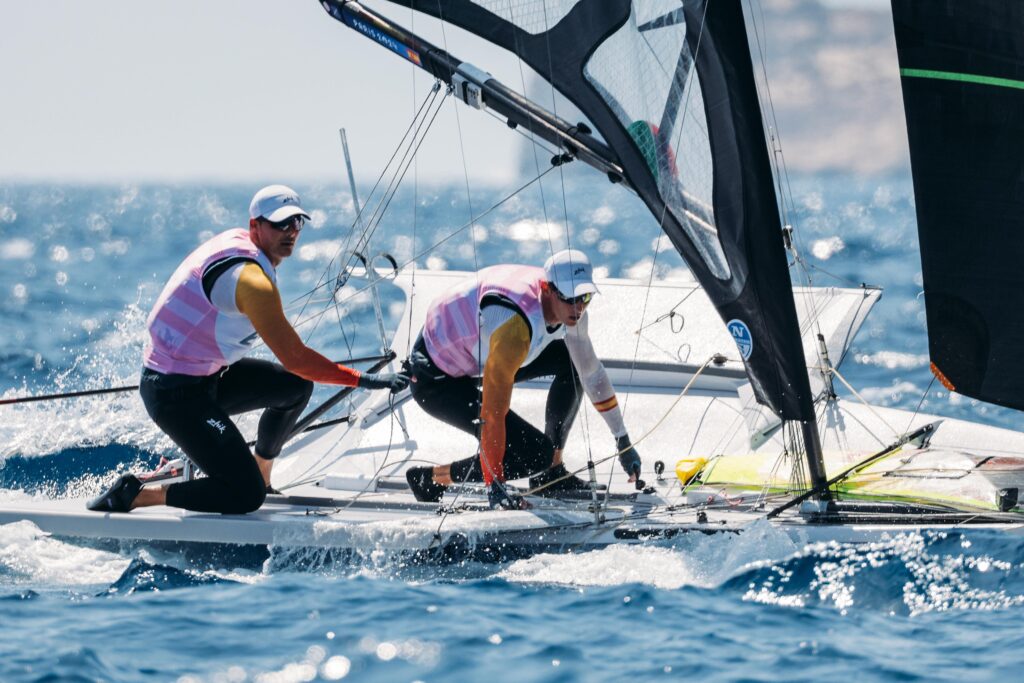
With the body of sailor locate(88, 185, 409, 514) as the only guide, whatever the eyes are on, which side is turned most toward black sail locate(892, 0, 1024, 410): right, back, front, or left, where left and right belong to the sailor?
front

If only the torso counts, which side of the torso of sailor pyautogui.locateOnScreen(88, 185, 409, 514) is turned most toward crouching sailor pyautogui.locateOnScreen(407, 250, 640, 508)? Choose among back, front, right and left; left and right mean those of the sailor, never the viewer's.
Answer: front

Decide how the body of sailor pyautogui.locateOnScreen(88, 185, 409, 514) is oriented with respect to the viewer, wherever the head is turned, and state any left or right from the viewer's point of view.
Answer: facing to the right of the viewer

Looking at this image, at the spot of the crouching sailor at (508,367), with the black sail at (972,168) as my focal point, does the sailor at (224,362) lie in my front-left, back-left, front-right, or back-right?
back-right
